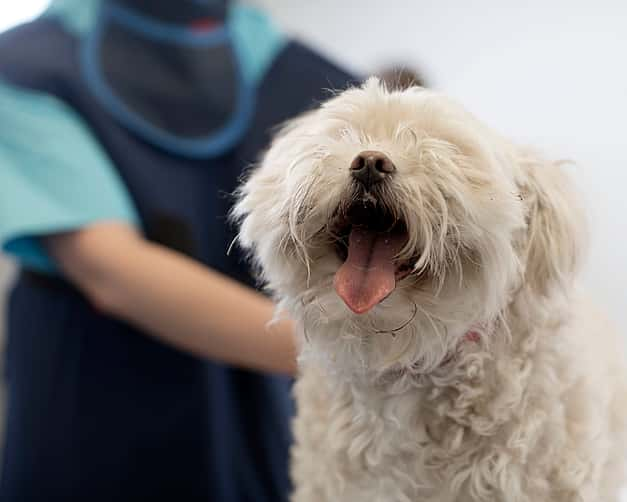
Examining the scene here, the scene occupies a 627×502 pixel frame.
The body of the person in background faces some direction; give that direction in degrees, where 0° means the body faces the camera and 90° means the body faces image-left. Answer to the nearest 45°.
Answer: approximately 315°
